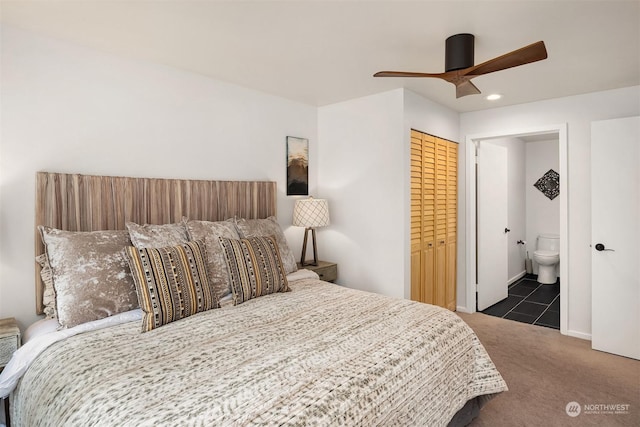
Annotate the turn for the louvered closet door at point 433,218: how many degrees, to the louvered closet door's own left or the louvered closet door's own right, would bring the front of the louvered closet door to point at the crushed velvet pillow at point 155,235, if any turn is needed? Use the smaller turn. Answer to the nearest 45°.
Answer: approximately 90° to the louvered closet door's own right

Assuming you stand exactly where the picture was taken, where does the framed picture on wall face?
facing the viewer and to the right of the viewer

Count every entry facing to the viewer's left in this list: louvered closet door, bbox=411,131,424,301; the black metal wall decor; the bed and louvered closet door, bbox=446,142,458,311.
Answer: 0

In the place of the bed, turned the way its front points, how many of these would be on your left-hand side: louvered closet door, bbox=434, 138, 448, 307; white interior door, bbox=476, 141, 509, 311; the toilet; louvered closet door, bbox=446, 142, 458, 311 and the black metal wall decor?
5

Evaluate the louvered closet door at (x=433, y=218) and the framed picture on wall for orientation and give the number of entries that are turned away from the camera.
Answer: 0

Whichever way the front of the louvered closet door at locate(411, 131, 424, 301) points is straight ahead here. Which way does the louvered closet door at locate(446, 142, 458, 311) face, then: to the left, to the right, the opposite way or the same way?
the same way

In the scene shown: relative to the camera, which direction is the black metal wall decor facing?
toward the camera

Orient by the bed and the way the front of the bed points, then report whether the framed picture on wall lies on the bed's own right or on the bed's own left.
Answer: on the bed's own left

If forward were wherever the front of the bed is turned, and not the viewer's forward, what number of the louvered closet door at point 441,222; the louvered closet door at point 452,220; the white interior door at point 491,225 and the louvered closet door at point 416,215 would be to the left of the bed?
4

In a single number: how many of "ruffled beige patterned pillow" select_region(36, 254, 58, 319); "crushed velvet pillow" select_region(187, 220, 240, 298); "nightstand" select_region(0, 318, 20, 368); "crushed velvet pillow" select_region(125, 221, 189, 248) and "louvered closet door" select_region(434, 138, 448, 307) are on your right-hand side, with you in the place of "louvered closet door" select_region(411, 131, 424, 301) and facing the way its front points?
4

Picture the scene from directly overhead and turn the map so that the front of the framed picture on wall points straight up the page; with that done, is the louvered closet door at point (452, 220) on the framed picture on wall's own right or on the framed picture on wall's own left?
on the framed picture on wall's own left

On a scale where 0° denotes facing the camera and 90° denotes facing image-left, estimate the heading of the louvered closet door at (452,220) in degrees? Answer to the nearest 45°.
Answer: approximately 315°

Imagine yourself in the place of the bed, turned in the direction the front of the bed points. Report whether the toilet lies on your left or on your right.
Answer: on your left
